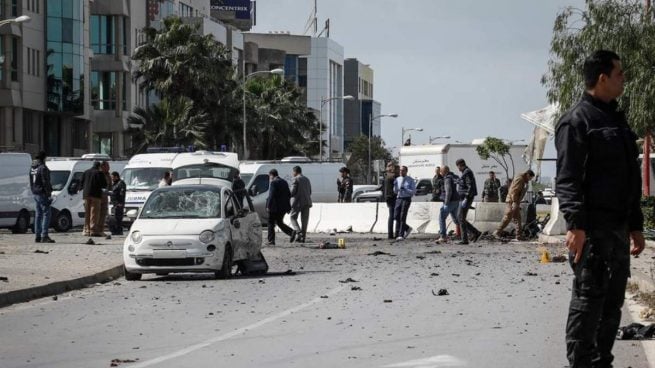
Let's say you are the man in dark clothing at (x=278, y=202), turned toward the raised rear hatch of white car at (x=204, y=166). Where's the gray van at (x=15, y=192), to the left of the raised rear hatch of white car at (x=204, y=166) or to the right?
left

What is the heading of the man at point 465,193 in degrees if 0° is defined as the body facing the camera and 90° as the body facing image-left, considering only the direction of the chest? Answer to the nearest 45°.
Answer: approximately 90°

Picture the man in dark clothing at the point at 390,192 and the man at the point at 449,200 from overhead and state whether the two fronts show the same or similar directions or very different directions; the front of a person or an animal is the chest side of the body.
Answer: very different directions

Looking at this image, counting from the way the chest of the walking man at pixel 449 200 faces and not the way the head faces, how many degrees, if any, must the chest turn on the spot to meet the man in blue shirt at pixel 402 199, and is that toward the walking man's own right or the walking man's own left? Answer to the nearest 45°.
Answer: approximately 45° to the walking man's own right

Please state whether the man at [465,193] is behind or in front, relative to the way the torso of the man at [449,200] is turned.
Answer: behind

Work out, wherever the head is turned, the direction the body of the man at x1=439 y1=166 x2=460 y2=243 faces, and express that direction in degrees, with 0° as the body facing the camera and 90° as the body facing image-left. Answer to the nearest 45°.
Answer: approximately 90°

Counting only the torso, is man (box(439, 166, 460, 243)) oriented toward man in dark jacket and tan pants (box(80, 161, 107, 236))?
yes

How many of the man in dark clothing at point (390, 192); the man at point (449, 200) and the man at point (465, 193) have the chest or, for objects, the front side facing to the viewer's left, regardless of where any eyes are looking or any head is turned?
2

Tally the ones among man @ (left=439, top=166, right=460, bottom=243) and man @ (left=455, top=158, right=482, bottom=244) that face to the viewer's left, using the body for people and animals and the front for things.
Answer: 2
